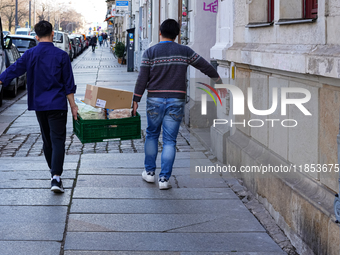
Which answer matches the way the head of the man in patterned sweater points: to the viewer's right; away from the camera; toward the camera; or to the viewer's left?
away from the camera

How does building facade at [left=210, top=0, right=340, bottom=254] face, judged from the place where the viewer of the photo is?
facing the viewer and to the left of the viewer

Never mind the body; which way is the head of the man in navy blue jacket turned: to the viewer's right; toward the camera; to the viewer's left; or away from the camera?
away from the camera

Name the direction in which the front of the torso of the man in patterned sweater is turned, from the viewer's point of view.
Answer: away from the camera

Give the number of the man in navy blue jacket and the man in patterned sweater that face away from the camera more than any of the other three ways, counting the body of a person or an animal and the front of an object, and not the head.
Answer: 2

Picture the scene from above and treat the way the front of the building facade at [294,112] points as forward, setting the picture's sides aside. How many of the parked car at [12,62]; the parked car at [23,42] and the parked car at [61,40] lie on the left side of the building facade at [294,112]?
0

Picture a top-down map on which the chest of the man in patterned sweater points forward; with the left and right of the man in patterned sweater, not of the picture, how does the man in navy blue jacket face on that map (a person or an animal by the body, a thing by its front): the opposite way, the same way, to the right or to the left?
the same way

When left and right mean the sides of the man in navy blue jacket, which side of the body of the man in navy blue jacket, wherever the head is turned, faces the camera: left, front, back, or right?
back

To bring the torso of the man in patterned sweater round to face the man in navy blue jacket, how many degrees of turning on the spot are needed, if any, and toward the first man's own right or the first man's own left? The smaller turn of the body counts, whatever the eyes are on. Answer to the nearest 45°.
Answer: approximately 90° to the first man's own left

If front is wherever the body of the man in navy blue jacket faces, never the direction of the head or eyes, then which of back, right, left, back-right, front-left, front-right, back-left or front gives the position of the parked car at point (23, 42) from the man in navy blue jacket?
front

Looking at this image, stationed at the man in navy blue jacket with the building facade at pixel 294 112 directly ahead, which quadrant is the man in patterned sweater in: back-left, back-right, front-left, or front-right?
front-left

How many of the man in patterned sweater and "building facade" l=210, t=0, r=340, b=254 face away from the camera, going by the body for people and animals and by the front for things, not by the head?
1

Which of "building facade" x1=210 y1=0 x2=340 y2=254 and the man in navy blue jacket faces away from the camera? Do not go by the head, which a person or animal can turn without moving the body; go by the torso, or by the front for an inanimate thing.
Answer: the man in navy blue jacket
